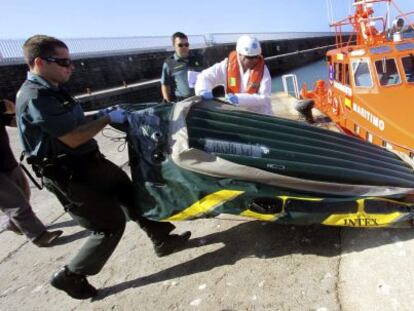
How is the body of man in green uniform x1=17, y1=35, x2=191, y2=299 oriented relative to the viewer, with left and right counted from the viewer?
facing to the right of the viewer

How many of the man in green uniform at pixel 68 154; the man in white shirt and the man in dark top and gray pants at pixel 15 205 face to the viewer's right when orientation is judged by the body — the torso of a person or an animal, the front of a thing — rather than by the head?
2

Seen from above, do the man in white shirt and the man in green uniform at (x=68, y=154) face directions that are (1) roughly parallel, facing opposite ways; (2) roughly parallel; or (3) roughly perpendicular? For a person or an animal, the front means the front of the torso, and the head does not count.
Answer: roughly perpendicular

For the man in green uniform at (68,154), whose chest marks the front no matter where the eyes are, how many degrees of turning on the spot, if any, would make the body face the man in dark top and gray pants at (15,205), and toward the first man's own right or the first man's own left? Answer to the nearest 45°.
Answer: approximately 135° to the first man's own left

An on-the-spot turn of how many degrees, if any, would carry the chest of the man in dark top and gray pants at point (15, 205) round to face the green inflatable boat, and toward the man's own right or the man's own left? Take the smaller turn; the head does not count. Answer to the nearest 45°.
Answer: approximately 45° to the man's own right

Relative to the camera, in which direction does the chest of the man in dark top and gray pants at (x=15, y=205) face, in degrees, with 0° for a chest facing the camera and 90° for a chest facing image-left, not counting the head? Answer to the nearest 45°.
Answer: approximately 270°

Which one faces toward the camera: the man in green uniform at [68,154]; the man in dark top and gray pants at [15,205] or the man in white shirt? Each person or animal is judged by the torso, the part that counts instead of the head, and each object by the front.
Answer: the man in white shirt

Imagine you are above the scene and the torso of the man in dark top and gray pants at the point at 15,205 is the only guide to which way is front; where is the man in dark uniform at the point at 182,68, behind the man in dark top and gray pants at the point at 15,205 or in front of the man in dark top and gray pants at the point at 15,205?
in front

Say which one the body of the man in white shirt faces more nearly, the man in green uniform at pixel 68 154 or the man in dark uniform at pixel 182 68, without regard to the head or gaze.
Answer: the man in green uniform

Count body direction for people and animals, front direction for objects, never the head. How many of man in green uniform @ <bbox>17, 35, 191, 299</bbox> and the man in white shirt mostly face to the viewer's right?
1

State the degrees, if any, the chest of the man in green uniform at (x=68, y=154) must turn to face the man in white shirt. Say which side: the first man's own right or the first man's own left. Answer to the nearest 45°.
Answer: approximately 45° to the first man's own left

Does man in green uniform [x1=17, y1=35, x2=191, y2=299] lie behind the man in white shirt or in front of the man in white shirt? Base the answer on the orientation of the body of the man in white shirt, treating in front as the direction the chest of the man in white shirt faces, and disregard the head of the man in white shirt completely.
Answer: in front
